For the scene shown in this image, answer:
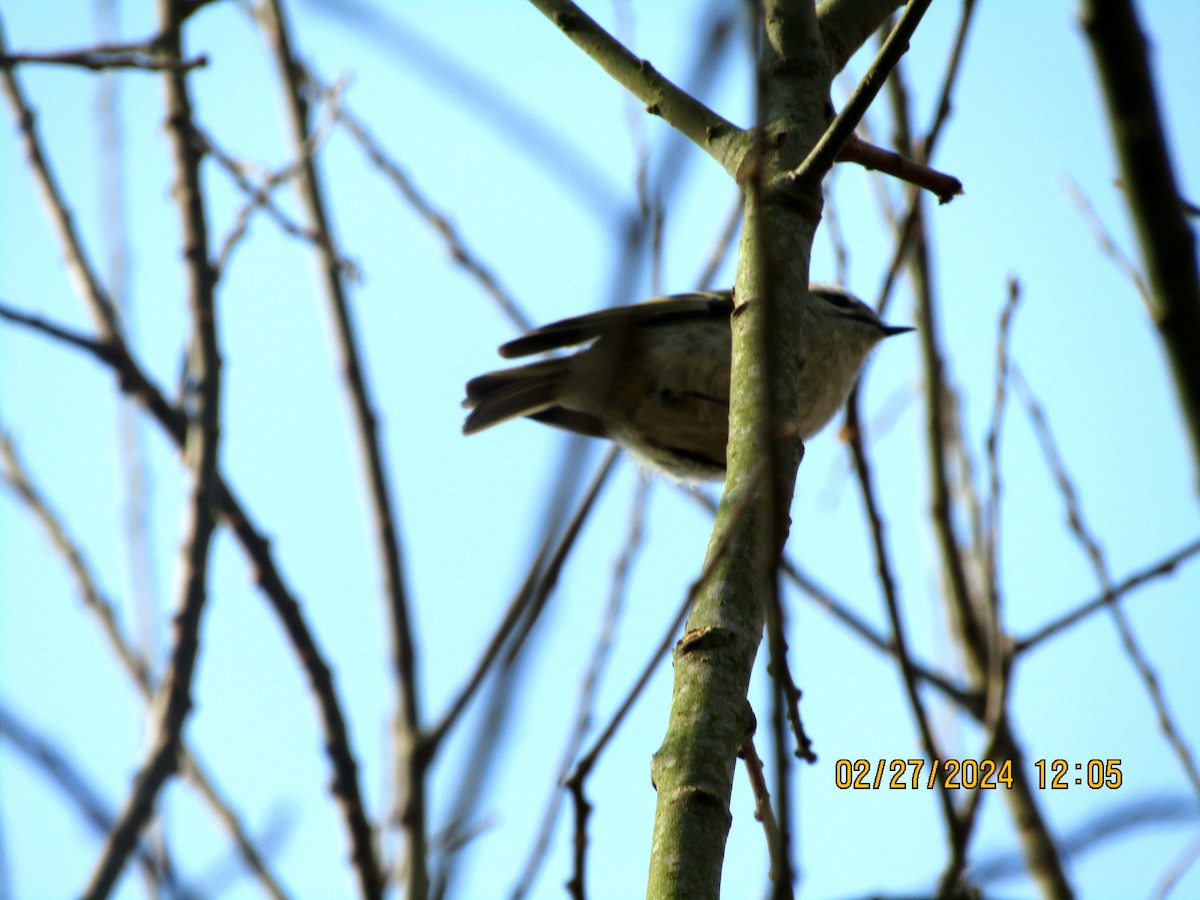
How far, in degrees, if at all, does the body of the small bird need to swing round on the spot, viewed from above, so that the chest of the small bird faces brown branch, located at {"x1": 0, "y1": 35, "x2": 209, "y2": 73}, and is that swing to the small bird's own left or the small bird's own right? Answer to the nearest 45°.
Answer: approximately 135° to the small bird's own right

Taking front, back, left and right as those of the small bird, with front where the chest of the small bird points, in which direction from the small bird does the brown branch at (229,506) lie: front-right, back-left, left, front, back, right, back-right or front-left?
back-right

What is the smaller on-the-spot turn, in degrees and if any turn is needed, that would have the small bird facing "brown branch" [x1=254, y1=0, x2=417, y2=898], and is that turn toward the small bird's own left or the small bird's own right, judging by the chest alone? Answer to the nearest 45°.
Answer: approximately 135° to the small bird's own right

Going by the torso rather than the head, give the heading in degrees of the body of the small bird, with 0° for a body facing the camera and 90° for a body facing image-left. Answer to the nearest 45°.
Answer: approximately 270°
